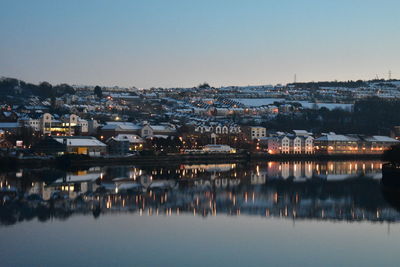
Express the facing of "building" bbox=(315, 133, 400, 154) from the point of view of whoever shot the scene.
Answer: facing the viewer

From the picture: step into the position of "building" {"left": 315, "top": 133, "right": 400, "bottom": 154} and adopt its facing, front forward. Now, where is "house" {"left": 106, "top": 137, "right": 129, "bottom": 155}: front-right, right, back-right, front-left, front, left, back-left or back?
front-right

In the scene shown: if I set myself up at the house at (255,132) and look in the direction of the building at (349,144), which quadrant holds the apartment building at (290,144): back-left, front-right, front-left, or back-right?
front-right

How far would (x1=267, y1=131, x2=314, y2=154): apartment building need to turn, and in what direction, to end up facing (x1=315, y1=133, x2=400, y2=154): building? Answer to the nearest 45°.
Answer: approximately 135° to its left

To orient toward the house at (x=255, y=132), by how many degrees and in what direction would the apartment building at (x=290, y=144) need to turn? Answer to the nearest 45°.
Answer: approximately 135° to its right

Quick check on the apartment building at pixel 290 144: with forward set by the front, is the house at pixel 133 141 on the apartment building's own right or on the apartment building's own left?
on the apartment building's own right

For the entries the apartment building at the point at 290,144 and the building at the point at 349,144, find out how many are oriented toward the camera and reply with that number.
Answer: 2

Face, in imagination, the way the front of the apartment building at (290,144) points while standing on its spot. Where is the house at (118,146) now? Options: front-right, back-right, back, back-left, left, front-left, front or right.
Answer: front-right

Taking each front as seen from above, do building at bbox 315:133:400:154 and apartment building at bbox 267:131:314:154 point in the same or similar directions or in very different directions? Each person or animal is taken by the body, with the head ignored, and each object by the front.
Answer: same or similar directions

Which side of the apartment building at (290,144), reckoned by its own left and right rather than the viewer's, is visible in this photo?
front

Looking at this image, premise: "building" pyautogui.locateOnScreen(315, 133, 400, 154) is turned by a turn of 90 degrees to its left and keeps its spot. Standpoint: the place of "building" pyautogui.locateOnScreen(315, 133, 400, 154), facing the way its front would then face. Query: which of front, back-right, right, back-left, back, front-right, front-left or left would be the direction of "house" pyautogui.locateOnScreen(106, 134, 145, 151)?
back-right

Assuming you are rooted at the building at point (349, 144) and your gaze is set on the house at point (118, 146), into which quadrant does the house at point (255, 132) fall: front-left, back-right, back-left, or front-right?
front-right
